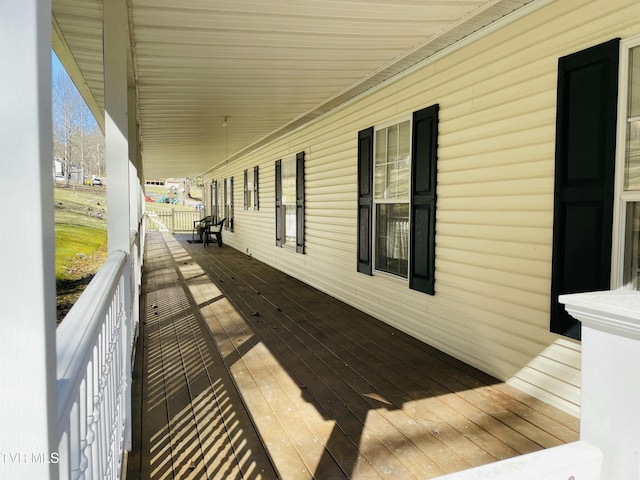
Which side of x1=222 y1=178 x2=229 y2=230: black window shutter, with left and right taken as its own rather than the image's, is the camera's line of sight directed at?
left

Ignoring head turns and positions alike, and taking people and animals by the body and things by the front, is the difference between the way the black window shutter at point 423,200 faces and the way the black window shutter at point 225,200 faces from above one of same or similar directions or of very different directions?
same or similar directions

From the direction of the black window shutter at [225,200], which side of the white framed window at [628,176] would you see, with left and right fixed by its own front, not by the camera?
right

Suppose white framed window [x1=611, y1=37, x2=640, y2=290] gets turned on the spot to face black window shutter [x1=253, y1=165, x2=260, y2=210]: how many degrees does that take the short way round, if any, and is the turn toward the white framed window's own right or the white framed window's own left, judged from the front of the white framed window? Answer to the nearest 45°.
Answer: approximately 90° to the white framed window's own right

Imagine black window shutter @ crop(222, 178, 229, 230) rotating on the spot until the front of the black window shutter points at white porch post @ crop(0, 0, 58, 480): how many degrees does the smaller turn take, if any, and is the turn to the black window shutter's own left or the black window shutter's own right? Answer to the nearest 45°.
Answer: approximately 90° to the black window shutter's own left

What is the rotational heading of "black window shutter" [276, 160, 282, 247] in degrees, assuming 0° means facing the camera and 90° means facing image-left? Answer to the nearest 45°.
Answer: approximately 90°

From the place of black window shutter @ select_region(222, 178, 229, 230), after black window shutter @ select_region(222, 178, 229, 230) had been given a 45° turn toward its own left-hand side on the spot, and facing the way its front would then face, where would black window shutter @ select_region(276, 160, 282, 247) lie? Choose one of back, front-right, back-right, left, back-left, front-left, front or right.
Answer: front-left

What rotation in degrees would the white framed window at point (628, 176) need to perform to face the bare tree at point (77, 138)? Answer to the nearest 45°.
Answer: approximately 45° to its right

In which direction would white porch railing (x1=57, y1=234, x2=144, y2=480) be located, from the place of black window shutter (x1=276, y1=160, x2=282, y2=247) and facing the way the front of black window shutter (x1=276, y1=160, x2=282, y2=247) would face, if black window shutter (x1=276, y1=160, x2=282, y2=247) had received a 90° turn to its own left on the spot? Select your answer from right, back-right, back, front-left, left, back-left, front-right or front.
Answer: front

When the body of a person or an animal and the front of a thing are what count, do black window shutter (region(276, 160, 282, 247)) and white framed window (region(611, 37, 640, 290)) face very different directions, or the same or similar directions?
same or similar directions

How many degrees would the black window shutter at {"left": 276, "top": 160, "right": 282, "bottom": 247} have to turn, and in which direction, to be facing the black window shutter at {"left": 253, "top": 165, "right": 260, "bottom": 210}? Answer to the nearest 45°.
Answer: approximately 90° to its right

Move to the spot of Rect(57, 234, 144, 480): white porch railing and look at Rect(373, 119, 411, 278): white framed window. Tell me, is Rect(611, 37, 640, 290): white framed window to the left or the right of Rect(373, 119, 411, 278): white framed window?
right

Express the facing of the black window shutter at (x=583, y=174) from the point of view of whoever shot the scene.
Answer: facing the viewer and to the left of the viewer

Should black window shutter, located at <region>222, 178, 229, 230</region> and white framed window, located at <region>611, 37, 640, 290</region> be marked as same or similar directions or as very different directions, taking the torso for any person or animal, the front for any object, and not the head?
same or similar directions

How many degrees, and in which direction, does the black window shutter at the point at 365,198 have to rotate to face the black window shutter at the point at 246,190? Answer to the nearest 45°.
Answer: approximately 90° to its right

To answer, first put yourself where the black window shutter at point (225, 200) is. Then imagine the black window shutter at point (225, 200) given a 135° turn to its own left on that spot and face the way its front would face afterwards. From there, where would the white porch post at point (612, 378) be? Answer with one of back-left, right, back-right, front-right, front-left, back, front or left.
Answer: front-right

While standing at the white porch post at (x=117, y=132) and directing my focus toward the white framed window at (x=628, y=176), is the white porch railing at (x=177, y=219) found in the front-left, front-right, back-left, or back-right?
back-left

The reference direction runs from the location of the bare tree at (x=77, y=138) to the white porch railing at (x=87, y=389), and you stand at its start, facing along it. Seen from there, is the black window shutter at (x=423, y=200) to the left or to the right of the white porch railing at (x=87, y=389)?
left
